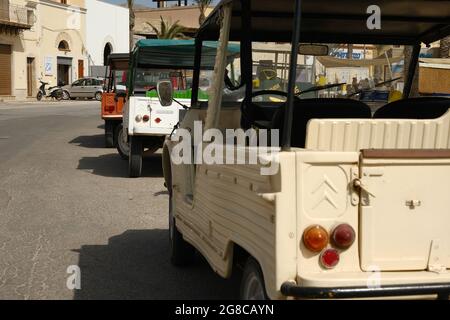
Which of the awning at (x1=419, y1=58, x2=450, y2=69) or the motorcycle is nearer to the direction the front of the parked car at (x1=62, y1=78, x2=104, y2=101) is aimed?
the motorcycle

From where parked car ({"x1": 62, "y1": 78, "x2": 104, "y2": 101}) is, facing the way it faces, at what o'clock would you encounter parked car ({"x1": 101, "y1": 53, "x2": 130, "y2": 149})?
parked car ({"x1": 101, "y1": 53, "x2": 130, "y2": 149}) is roughly at 9 o'clock from parked car ({"x1": 62, "y1": 78, "x2": 104, "y2": 101}).

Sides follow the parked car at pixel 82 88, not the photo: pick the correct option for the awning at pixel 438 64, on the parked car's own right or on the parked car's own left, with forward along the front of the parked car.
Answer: on the parked car's own left

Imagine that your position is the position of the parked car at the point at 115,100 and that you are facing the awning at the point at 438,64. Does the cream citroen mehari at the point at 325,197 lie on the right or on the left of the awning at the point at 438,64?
right

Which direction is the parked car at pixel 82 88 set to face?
to the viewer's left

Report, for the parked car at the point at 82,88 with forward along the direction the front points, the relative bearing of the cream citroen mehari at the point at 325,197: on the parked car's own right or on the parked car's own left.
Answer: on the parked car's own left

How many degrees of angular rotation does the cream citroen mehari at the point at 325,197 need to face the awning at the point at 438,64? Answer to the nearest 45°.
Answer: approximately 45° to its right

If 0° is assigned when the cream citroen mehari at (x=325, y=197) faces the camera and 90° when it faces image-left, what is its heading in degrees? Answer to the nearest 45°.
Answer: approximately 135°
